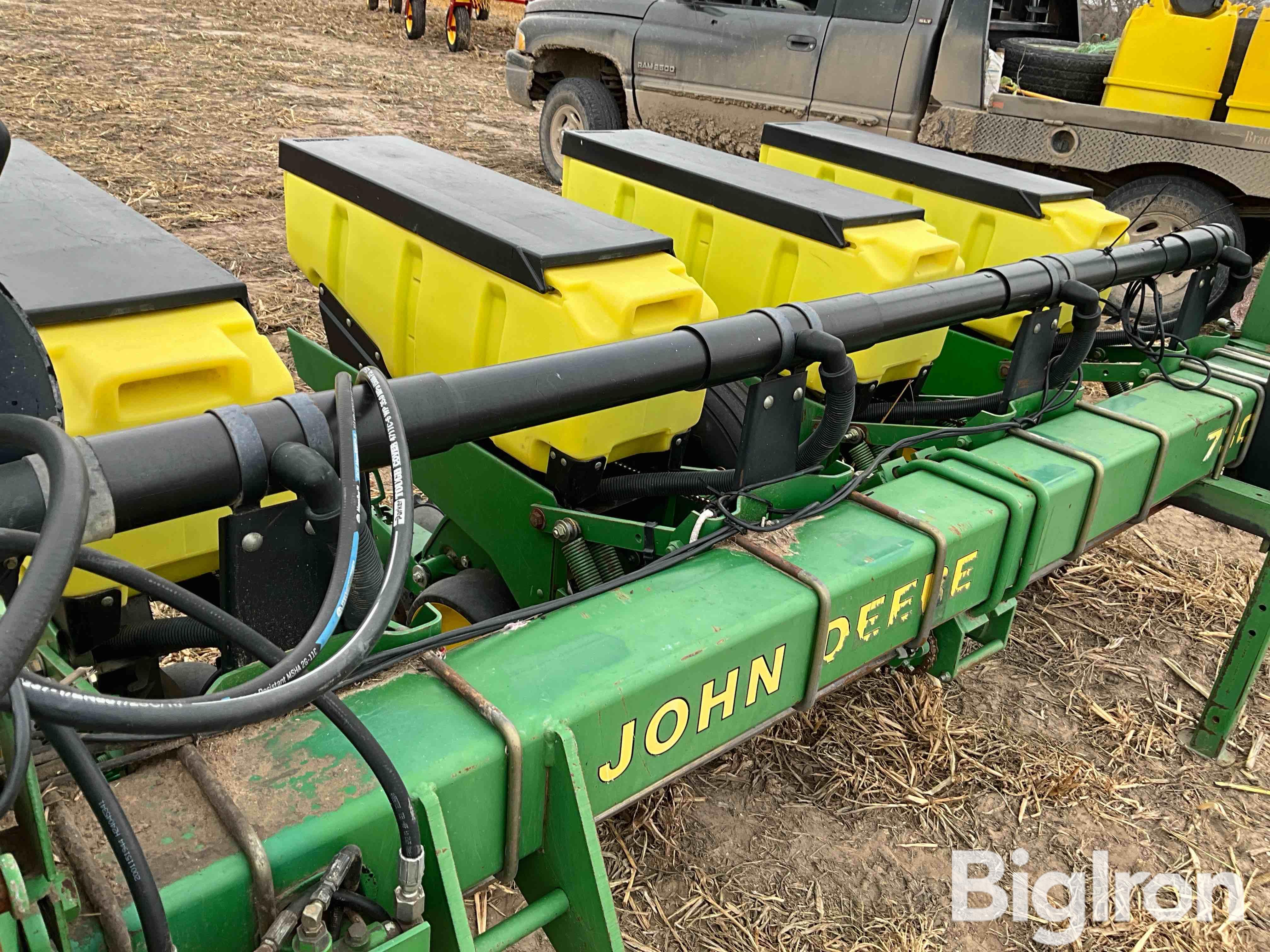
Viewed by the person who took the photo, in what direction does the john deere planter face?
facing the viewer and to the right of the viewer

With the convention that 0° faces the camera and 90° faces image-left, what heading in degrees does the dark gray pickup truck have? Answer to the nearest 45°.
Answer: approximately 90°

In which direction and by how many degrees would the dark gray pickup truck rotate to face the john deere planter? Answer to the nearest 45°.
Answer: approximately 90° to its left

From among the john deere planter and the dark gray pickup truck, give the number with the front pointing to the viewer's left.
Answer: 1

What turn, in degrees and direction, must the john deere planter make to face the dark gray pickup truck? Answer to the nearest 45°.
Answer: approximately 135° to its left

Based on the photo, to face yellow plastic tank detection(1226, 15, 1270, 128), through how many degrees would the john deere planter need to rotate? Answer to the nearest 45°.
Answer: approximately 90° to its left
